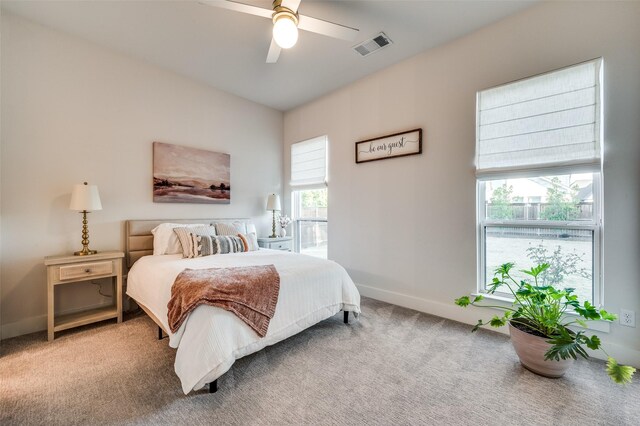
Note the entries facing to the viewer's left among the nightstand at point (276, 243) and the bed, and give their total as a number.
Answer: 0

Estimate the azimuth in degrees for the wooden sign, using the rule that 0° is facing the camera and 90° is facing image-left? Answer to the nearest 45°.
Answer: approximately 45°

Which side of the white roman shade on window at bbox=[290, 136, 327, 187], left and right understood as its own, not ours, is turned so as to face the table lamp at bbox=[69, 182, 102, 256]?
front

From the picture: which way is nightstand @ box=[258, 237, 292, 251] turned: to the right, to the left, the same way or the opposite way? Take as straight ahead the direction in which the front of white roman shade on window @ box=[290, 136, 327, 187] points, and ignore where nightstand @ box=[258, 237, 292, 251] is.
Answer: to the left

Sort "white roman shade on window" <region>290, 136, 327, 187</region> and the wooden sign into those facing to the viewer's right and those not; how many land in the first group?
0

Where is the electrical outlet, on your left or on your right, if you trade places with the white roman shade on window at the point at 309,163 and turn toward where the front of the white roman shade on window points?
on your left

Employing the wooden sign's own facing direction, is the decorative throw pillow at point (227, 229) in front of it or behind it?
in front

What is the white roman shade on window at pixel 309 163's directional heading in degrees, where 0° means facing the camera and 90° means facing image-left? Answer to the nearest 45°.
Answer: approximately 45°

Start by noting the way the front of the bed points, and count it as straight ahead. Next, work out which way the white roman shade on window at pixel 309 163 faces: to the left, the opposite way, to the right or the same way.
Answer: to the right

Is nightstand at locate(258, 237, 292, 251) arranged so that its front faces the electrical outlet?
yes

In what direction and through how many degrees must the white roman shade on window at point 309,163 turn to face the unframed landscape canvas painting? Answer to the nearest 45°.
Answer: approximately 45° to its right

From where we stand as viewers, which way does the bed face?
facing the viewer and to the right of the viewer
